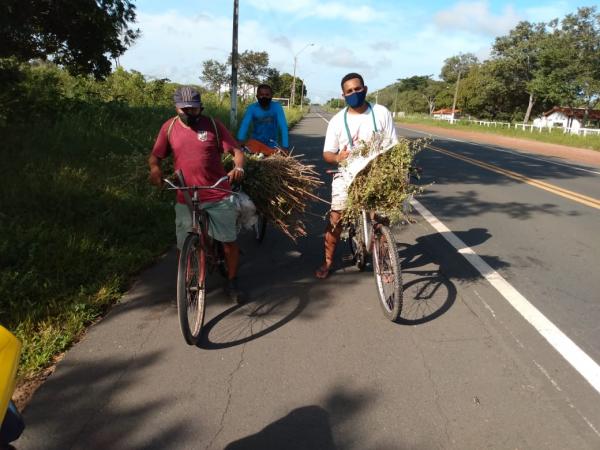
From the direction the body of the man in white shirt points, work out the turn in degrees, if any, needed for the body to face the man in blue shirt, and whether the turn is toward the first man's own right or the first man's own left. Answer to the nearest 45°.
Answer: approximately 135° to the first man's own right

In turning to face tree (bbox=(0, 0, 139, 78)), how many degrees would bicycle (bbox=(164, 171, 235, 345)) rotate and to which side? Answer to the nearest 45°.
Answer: approximately 180°

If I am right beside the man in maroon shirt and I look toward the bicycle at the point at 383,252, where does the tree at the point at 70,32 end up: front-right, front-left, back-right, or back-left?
back-left

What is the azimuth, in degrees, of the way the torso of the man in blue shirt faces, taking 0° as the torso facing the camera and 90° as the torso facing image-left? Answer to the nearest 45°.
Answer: approximately 0°

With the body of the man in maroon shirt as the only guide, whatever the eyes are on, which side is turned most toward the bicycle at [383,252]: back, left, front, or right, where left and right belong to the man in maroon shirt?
left
